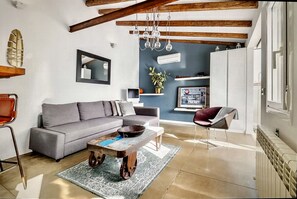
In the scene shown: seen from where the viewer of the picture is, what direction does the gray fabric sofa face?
facing the viewer and to the right of the viewer

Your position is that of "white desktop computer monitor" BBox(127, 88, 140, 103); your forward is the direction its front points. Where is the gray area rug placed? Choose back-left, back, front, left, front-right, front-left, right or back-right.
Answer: front

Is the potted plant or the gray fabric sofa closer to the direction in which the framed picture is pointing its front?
the gray fabric sofa

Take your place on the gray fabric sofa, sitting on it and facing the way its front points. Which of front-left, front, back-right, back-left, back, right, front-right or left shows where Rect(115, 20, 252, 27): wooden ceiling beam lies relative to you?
front-left

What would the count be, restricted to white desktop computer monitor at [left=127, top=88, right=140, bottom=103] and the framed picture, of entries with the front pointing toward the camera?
2

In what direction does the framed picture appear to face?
toward the camera

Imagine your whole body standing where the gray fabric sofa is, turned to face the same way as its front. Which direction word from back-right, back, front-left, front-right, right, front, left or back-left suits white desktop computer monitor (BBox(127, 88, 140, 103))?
left

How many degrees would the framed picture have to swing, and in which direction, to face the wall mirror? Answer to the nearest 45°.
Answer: approximately 45° to its right

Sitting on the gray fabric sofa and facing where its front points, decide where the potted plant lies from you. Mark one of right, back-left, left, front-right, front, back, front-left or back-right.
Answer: left

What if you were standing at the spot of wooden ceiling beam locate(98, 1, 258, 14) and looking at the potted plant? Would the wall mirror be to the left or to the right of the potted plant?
left

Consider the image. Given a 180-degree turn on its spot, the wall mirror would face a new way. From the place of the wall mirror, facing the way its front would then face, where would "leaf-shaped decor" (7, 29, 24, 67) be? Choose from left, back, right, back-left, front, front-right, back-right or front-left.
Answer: left
